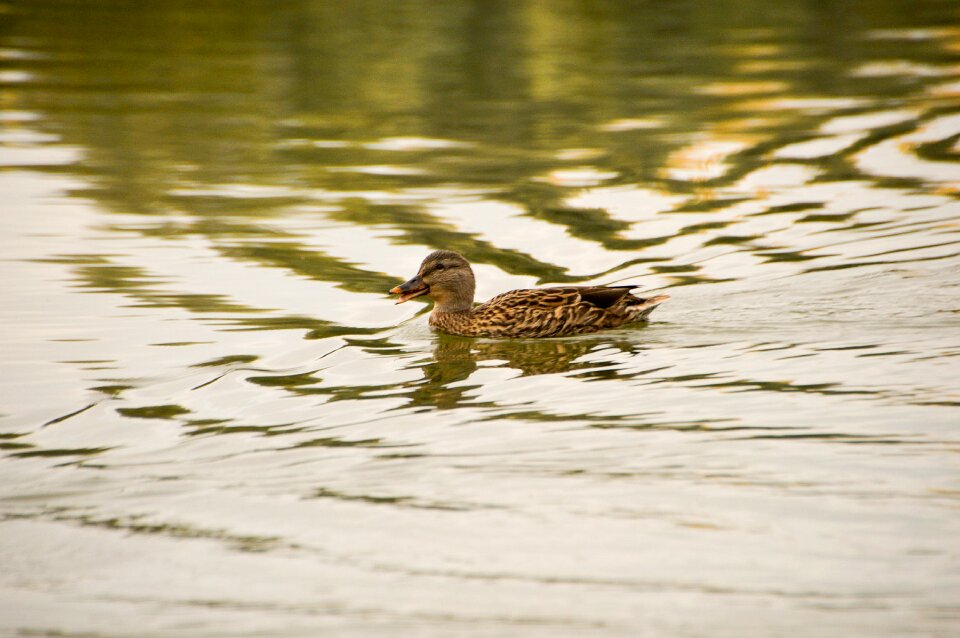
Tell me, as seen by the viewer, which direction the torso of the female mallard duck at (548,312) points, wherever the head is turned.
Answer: to the viewer's left
